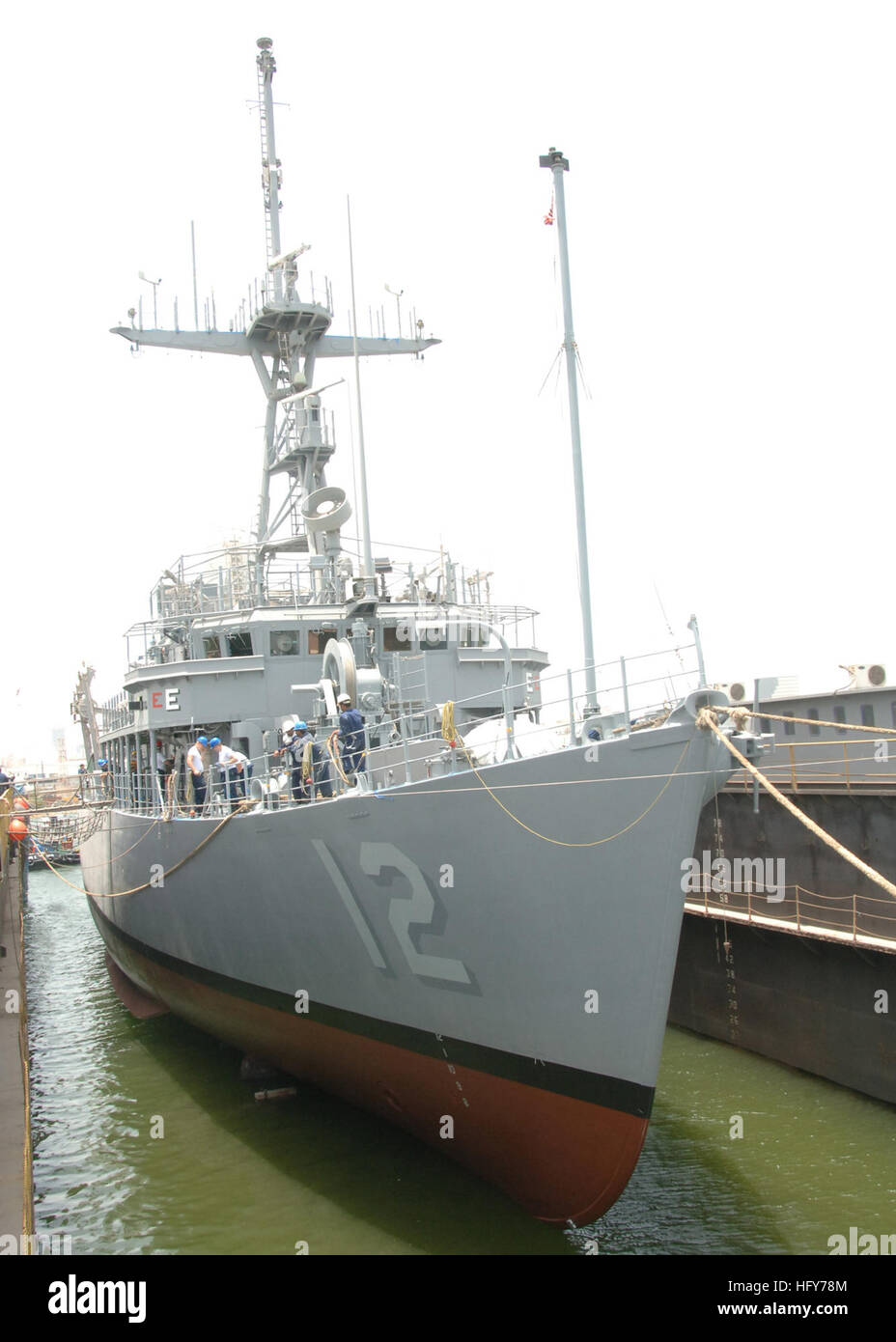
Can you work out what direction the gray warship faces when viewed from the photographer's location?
facing the viewer and to the right of the viewer
